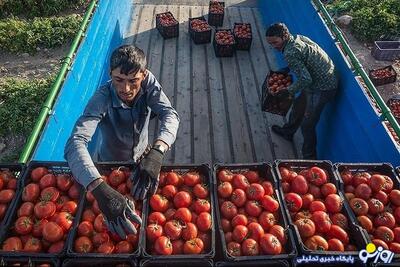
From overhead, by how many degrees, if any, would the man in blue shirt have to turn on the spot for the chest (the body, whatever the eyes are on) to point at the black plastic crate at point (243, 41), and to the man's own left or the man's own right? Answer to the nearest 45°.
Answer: approximately 135° to the man's own left

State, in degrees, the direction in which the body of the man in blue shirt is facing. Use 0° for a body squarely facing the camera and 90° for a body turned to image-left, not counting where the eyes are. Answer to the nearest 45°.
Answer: approximately 0°

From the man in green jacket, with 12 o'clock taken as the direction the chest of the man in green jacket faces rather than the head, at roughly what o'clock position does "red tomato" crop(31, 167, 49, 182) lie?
The red tomato is roughly at 10 o'clock from the man in green jacket.

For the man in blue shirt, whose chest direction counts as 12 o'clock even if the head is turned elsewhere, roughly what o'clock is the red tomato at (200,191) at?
The red tomato is roughly at 10 o'clock from the man in blue shirt.

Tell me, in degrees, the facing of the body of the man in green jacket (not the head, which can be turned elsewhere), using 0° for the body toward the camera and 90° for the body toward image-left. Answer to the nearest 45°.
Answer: approximately 90°

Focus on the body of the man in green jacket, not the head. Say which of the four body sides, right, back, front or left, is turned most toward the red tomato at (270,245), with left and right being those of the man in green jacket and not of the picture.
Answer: left
